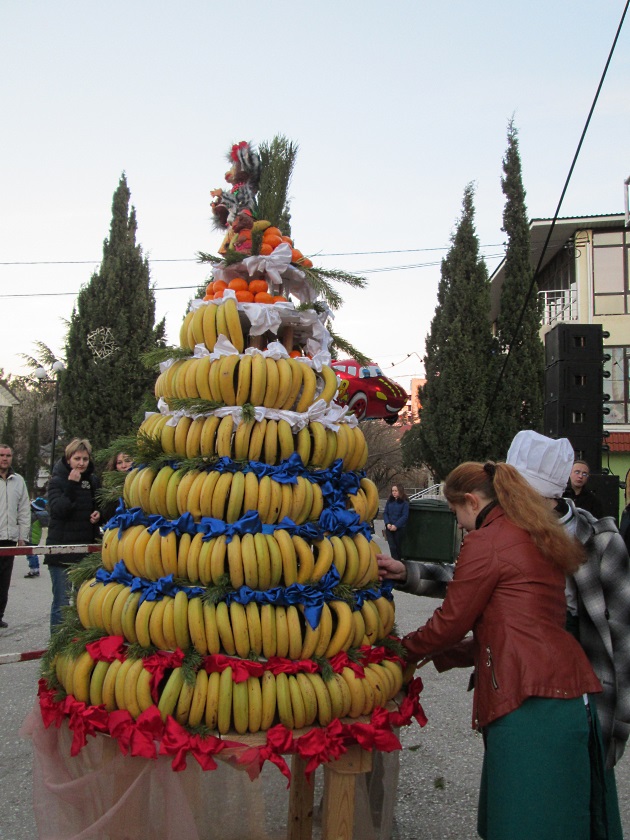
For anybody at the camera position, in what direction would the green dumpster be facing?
facing the viewer

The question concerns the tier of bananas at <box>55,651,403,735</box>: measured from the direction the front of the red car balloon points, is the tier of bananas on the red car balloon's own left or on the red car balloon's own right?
on the red car balloon's own right

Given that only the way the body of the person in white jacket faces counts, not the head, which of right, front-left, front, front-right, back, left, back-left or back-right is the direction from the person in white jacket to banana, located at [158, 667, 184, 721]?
front

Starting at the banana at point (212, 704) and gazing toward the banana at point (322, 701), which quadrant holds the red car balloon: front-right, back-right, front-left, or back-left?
front-left

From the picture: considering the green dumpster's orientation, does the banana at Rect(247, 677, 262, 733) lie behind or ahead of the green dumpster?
ahead

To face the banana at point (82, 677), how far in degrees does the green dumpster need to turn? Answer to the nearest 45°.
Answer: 0° — it already faces it

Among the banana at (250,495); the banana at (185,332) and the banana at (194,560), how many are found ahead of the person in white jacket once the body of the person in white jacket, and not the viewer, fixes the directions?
3

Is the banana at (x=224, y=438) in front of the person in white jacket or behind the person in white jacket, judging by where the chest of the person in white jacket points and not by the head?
in front

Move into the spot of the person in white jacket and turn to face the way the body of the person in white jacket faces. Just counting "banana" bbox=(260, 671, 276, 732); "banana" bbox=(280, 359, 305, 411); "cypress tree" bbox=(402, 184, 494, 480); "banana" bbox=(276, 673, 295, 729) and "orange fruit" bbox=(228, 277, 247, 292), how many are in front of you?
4

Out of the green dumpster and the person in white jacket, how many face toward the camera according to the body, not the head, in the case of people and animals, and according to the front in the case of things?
2

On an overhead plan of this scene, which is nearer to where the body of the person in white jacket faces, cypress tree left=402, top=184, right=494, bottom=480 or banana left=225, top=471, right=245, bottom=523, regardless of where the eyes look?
the banana

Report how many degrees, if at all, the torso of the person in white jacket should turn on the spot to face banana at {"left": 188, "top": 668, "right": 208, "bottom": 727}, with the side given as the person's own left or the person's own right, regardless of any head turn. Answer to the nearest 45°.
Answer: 0° — they already face it

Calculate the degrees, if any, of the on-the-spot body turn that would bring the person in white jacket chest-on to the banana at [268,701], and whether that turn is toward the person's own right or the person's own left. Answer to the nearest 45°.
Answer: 0° — they already face it

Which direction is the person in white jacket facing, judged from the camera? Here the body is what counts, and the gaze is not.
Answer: toward the camera
